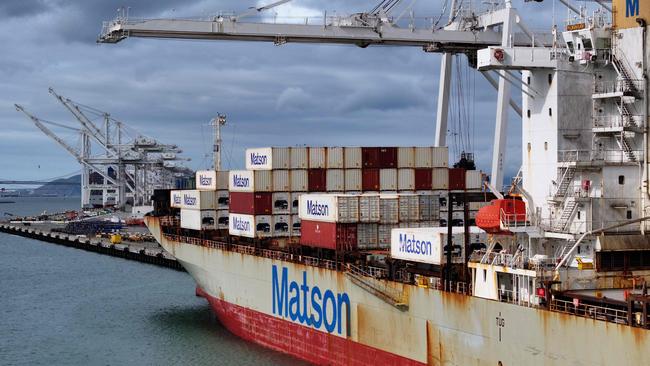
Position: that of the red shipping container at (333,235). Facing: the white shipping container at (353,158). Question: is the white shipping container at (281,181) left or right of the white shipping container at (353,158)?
left

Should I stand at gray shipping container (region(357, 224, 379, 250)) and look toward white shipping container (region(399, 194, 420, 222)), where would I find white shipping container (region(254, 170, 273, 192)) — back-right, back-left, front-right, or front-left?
back-left

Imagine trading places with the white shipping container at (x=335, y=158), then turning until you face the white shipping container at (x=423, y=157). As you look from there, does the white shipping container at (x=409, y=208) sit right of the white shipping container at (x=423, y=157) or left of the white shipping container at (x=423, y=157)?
right

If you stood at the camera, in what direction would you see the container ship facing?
facing away from the viewer and to the left of the viewer
